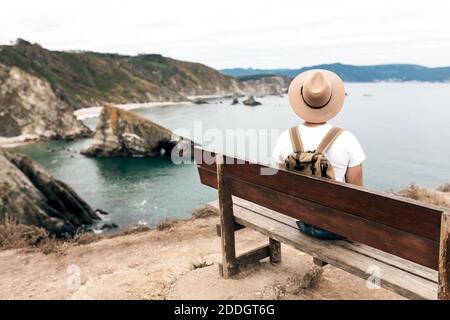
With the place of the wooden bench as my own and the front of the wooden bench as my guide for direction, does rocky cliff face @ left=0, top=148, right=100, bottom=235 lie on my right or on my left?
on my left

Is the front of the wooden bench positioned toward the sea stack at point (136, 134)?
no

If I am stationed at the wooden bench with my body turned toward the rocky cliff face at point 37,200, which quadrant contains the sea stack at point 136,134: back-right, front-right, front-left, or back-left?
front-right
